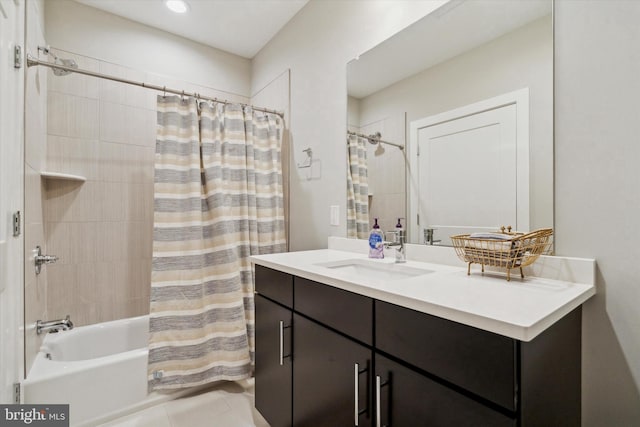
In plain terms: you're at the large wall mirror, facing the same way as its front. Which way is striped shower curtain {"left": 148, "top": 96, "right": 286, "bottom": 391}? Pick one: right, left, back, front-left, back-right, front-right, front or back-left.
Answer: front-right

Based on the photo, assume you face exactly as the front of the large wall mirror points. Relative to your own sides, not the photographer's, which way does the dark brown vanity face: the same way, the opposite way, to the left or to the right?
the same way

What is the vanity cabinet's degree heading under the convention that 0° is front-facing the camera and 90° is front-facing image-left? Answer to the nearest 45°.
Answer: approximately 45°

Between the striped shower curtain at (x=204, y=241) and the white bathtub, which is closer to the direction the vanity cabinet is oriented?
the white bathtub

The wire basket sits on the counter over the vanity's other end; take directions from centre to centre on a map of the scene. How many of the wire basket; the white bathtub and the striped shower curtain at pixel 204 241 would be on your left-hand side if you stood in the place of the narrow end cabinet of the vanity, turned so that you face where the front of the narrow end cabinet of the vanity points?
1

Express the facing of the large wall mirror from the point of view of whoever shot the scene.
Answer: facing the viewer and to the left of the viewer

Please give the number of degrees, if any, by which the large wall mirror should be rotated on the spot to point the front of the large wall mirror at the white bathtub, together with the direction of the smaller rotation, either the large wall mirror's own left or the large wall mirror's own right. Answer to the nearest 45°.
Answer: approximately 45° to the large wall mirror's own right

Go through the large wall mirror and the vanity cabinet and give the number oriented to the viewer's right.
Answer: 0
